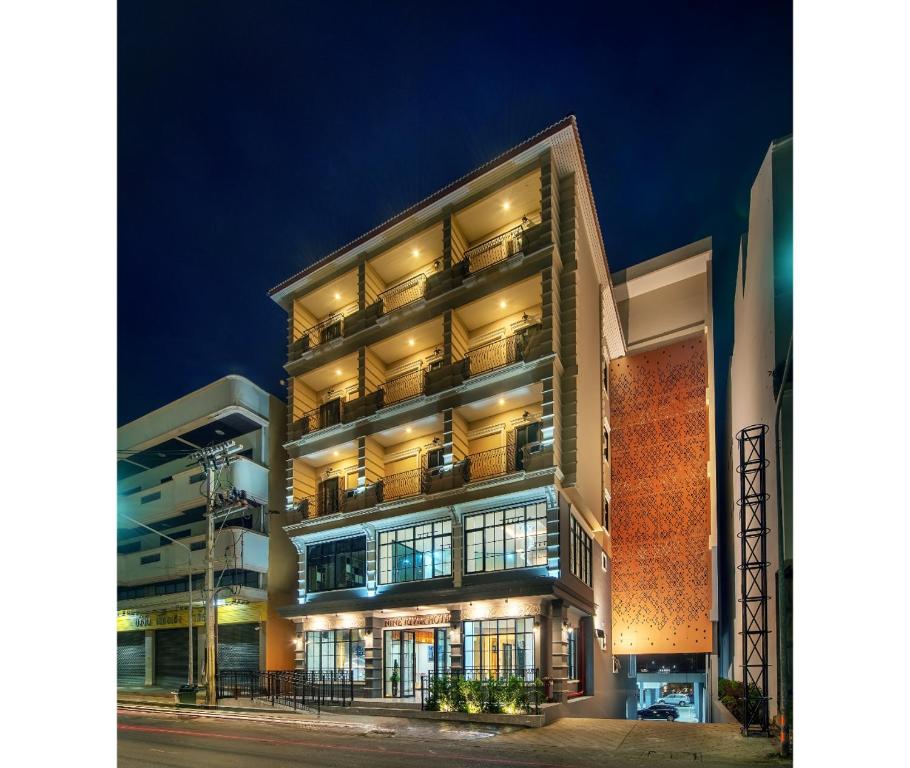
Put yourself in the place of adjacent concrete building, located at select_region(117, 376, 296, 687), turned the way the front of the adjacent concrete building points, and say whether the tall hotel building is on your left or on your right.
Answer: on your left

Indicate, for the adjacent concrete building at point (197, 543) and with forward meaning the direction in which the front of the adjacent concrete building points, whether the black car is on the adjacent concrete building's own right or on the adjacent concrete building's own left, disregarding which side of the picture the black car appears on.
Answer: on the adjacent concrete building's own left

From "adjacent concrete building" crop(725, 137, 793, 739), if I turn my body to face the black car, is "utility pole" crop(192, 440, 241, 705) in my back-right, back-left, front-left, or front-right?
front-left

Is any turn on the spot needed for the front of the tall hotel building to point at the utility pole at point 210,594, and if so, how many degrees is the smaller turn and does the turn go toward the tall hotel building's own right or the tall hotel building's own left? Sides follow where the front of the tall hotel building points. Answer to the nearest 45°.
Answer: approximately 45° to the tall hotel building's own right

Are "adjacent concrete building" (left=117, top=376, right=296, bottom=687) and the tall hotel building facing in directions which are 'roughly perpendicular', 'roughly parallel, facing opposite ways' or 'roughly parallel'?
roughly parallel

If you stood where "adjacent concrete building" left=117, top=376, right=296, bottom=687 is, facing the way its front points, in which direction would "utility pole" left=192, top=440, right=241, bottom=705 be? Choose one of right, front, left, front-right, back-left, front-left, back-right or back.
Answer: front-left

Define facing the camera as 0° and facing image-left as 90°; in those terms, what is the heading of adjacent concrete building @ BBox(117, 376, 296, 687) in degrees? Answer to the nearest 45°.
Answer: approximately 45°

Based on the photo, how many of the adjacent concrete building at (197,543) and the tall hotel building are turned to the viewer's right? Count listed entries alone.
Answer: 0

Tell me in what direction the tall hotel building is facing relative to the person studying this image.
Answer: facing the viewer and to the left of the viewer
